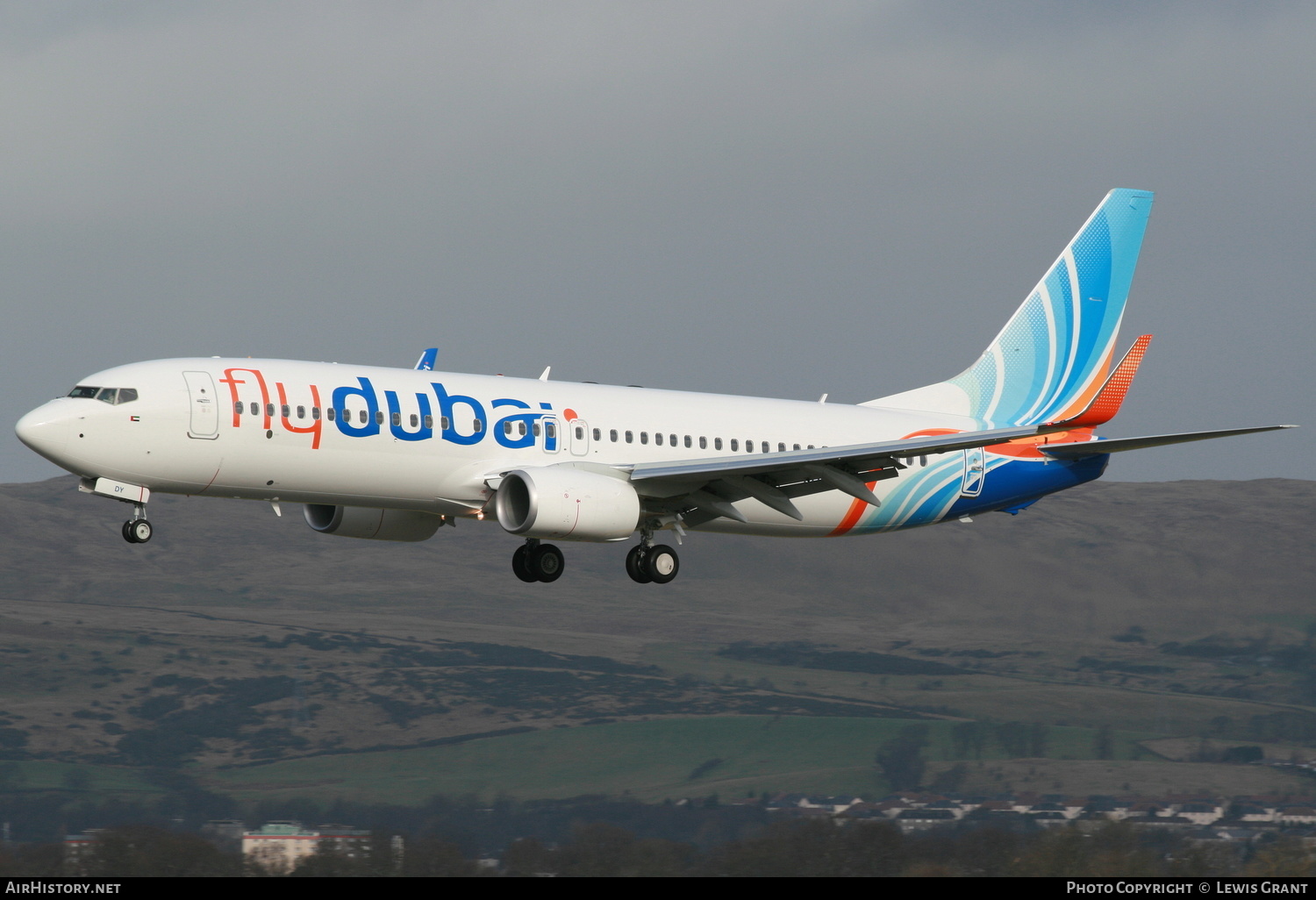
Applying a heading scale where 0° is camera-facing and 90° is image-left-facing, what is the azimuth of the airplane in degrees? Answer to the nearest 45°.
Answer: approximately 45°
